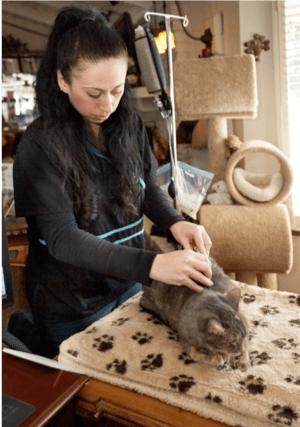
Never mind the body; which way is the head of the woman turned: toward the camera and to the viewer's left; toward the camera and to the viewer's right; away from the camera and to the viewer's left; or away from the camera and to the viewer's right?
toward the camera and to the viewer's right

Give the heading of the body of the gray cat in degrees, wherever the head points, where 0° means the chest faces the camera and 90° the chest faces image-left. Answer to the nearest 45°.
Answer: approximately 315°

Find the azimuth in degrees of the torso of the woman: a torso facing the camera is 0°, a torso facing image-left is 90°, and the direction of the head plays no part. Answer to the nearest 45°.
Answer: approximately 315°

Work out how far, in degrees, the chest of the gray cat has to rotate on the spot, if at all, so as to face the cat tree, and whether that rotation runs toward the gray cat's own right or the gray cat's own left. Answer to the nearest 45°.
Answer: approximately 135° to the gray cat's own left

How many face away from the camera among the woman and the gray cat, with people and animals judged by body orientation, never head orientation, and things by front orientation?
0

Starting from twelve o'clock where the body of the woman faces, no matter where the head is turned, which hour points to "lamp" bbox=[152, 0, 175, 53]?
The lamp is roughly at 8 o'clock from the woman.

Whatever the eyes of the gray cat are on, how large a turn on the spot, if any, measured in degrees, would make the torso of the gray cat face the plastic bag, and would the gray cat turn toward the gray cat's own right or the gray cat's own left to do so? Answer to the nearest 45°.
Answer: approximately 135° to the gray cat's own left

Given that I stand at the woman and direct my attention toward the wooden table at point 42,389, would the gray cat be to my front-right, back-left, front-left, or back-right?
front-left

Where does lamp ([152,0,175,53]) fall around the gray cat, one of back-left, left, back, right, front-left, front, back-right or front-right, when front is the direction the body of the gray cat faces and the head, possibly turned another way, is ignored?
back-left

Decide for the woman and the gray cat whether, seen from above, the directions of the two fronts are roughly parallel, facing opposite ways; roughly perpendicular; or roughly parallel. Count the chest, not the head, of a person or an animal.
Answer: roughly parallel

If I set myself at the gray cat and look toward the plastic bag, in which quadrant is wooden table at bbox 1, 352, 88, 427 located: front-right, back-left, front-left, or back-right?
back-left
